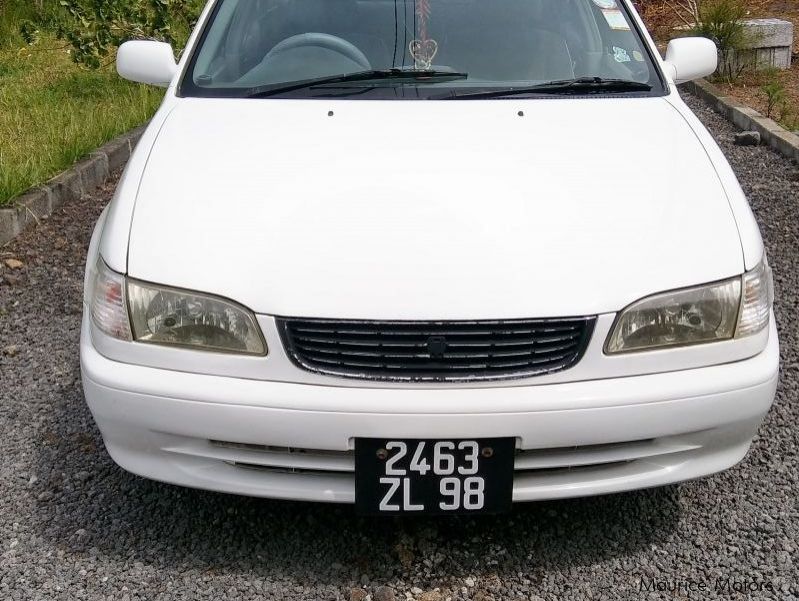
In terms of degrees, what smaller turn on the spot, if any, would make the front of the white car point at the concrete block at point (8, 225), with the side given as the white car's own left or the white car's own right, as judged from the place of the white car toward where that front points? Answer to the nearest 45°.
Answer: approximately 135° to the white car's own right

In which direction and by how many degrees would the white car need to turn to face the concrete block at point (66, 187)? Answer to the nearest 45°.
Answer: approximately 135° to its right

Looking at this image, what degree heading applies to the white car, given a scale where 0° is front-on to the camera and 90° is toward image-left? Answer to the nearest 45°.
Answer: approximately 0°

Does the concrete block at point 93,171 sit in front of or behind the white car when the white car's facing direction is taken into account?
behind

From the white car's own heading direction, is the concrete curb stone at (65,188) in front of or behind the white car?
behind

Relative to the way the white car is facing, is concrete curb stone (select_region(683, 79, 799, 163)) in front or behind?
behind
